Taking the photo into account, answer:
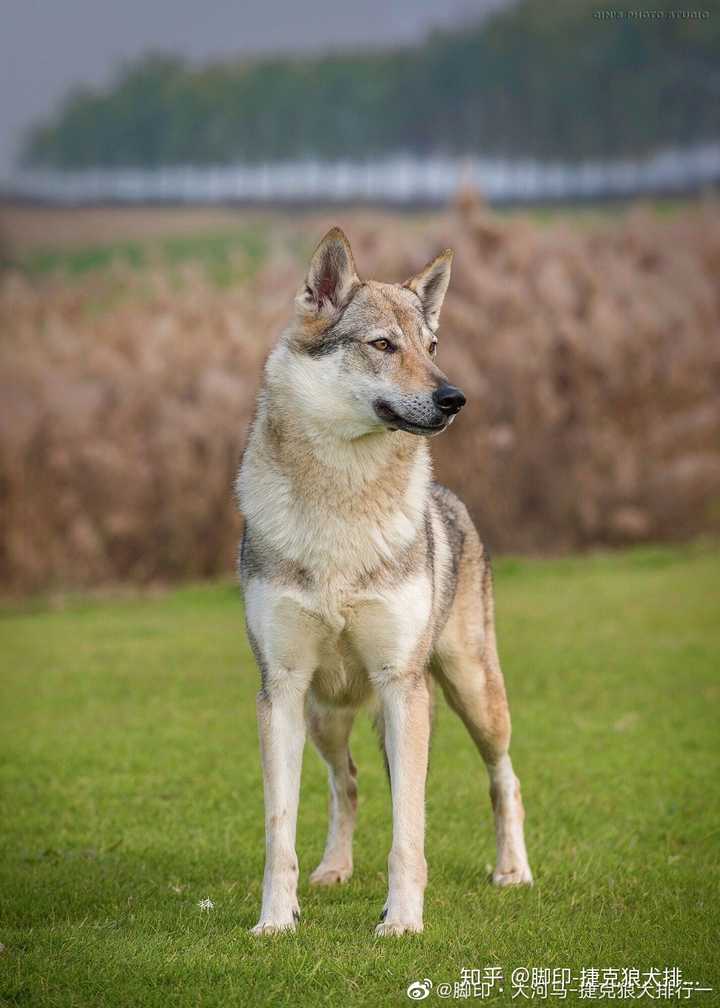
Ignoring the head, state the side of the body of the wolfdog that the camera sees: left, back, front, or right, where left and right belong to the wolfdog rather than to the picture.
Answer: front
